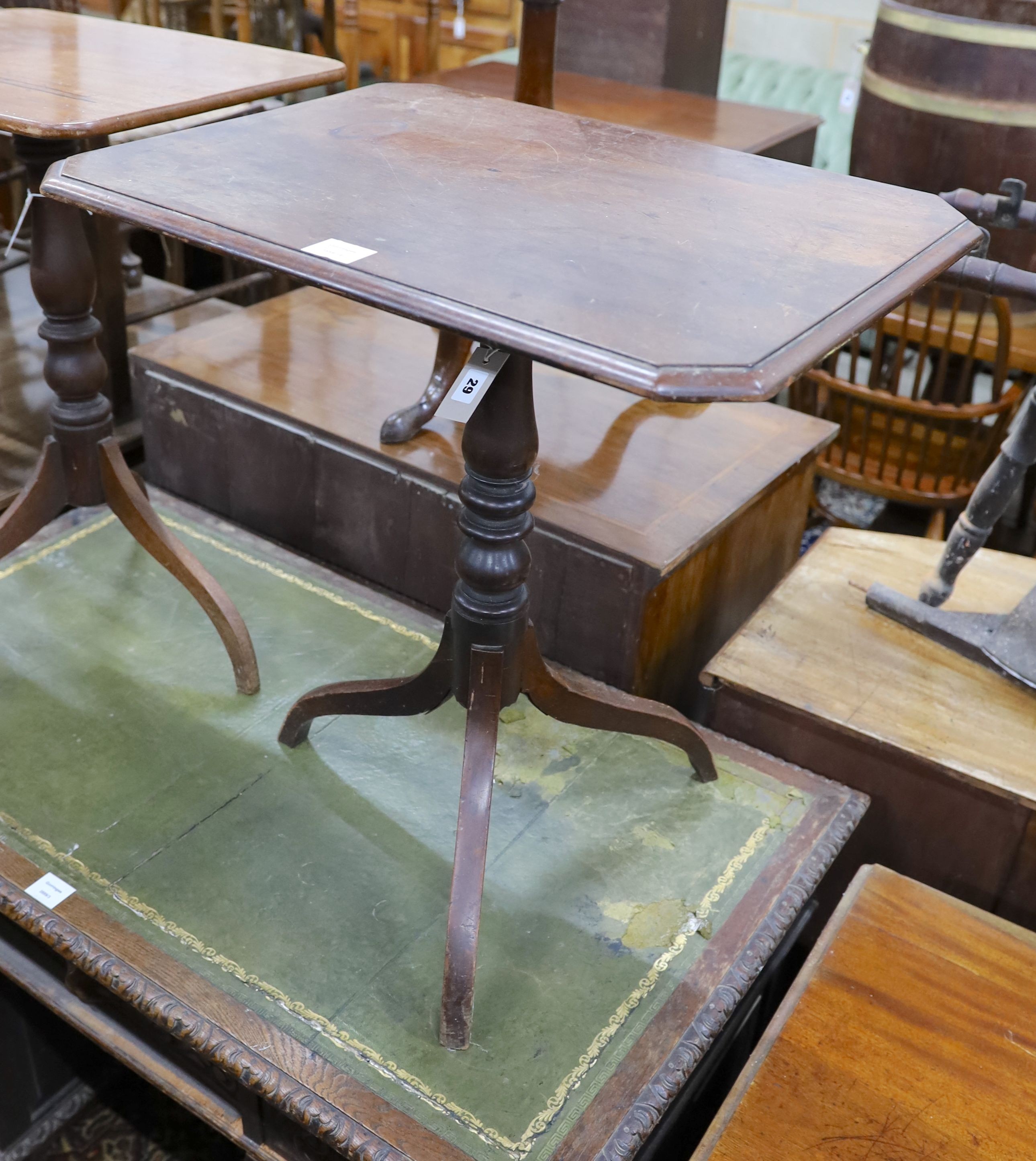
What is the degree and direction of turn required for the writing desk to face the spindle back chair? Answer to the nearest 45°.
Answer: approximately 180°

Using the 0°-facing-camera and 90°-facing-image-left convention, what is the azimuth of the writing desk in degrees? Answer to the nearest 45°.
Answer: approximately 45°
